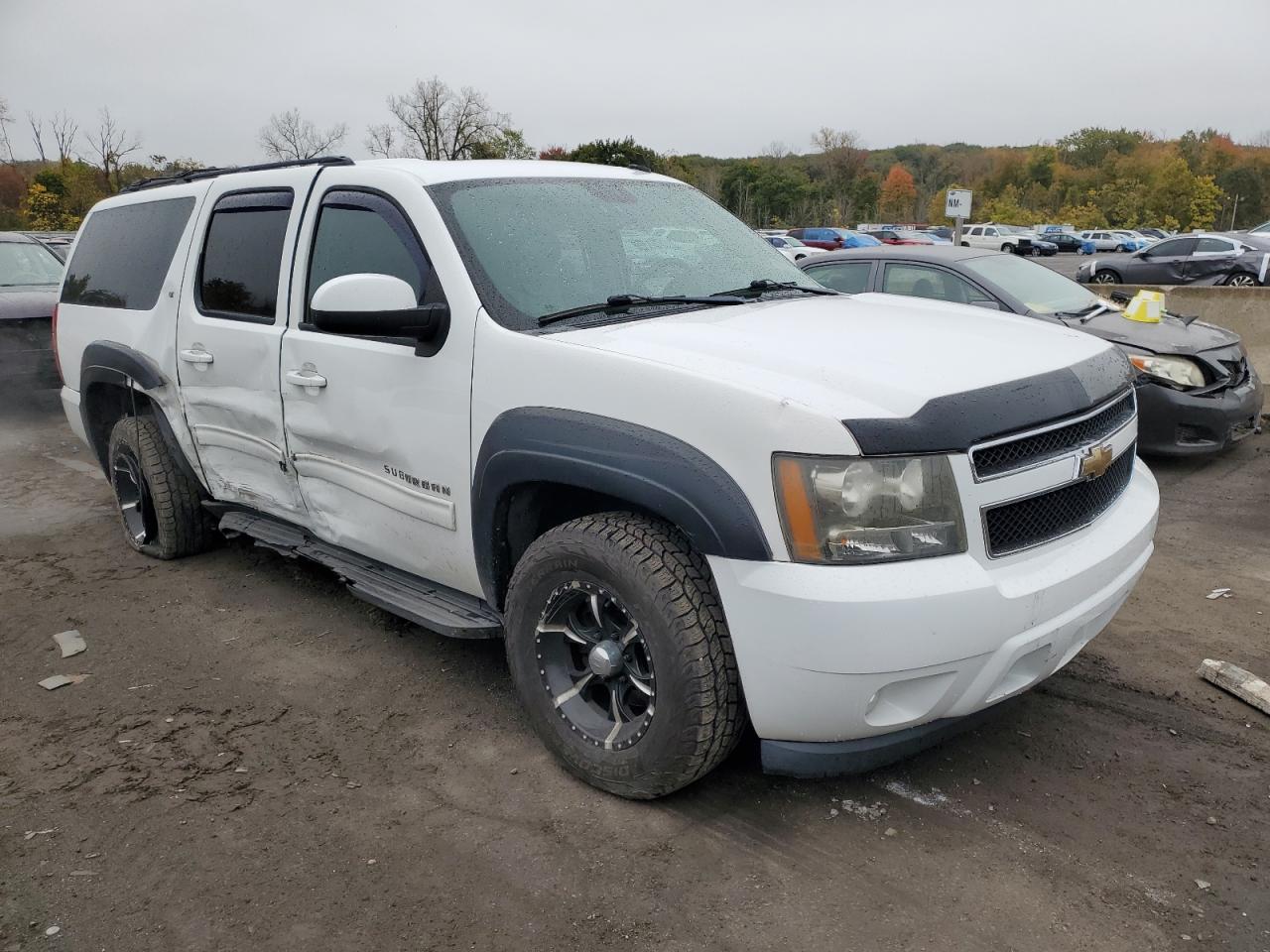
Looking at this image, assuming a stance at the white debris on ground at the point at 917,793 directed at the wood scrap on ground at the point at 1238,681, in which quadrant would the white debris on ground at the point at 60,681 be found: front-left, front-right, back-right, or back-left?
back-left

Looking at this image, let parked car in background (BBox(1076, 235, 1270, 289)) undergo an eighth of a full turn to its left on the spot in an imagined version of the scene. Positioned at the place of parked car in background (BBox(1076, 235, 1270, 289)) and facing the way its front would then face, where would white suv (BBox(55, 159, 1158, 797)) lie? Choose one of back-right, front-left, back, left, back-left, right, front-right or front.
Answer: front-left

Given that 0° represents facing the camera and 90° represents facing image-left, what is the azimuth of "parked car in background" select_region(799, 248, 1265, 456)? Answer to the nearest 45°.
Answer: approximately 315°

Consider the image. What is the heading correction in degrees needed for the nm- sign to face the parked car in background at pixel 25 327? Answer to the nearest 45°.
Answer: approximately 45° to its right

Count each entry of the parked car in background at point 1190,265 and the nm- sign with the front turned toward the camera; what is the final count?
1

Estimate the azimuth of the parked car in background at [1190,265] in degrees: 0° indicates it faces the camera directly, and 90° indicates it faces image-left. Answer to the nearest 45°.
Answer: approximately 90°

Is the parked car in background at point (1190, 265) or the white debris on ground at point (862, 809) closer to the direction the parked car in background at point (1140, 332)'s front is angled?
the white debris on ground

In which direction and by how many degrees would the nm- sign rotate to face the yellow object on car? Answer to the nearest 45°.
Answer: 0° — it already faces it

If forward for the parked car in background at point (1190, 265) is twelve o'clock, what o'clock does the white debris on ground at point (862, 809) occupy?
The white debris on ground is roughly at 9 o'clock from the parked car in background.

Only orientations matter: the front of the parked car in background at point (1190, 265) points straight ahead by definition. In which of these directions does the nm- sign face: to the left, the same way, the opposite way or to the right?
to the left

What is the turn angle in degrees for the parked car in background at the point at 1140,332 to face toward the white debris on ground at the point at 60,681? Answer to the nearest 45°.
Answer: approximately 90° to its right
